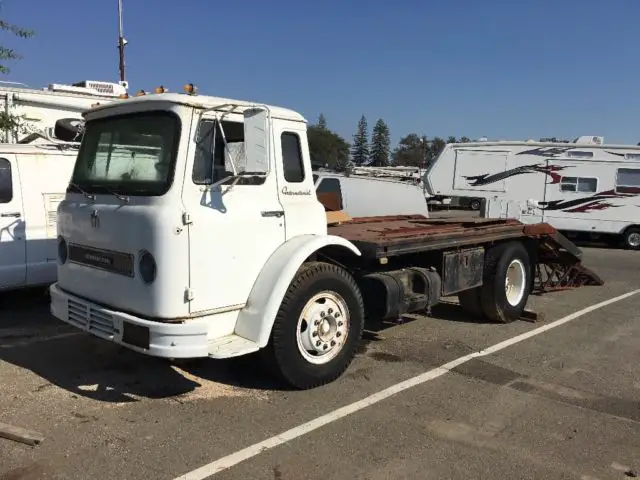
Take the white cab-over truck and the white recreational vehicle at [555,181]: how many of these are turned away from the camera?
0

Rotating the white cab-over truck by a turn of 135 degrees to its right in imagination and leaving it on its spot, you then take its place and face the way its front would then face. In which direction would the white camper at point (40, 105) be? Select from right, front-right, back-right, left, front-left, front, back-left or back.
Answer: front-left

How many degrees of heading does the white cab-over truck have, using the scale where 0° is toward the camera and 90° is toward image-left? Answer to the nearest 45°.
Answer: approximately 45°

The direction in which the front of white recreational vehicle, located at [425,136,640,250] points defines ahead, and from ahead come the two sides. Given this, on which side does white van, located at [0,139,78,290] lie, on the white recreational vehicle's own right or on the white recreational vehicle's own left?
on the white recreational vehicle's own left

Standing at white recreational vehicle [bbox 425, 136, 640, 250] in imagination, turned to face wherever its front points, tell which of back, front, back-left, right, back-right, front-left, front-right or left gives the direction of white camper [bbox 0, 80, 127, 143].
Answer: front-left

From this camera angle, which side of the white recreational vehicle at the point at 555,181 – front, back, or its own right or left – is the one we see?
left

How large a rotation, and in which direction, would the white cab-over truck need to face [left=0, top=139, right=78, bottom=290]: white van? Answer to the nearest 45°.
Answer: approximately 90° to its right

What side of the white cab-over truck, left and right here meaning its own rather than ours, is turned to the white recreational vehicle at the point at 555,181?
back
